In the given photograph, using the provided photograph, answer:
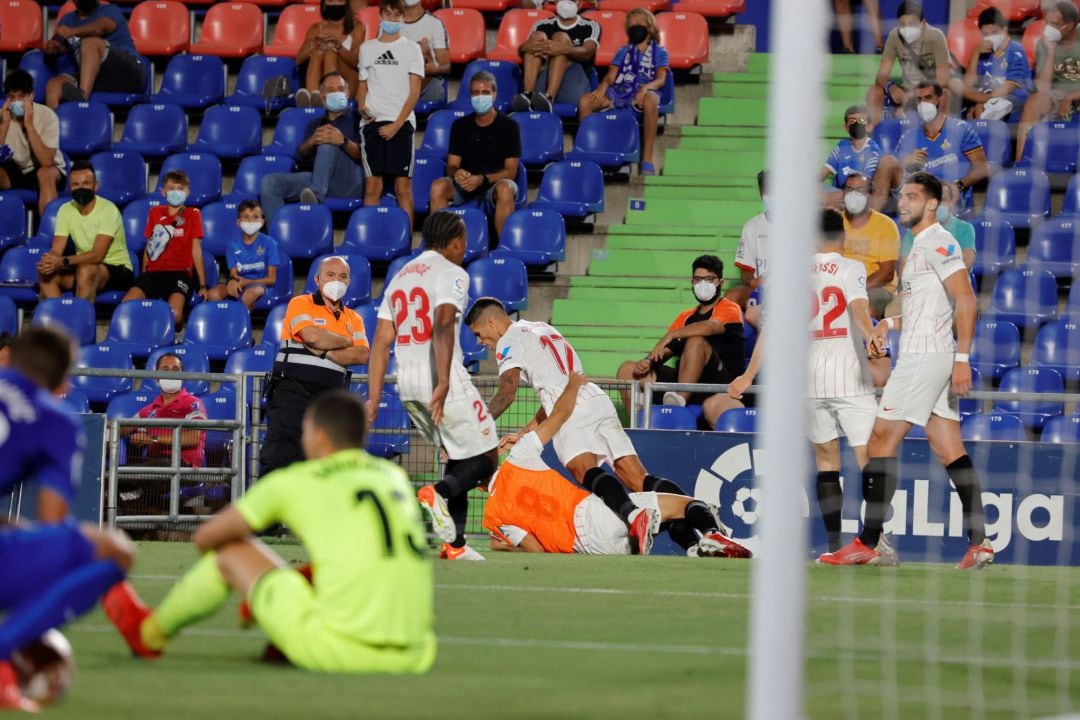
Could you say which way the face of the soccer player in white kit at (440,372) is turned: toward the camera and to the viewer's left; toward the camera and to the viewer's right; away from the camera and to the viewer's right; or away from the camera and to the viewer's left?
away from the camera and to the viewer's right

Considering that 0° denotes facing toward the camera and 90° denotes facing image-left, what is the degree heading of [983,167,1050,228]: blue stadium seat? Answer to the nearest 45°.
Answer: approximately 0°
